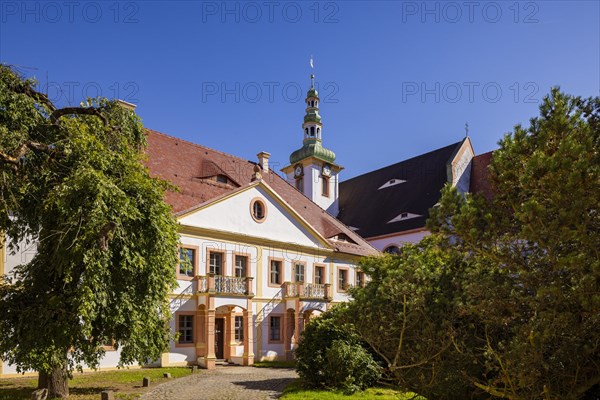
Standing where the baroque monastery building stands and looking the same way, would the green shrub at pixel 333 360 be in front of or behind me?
in front

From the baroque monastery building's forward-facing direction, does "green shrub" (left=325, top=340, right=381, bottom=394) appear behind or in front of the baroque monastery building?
in front

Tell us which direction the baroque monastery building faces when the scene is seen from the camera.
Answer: facing the viewer and to the right of the viewer
